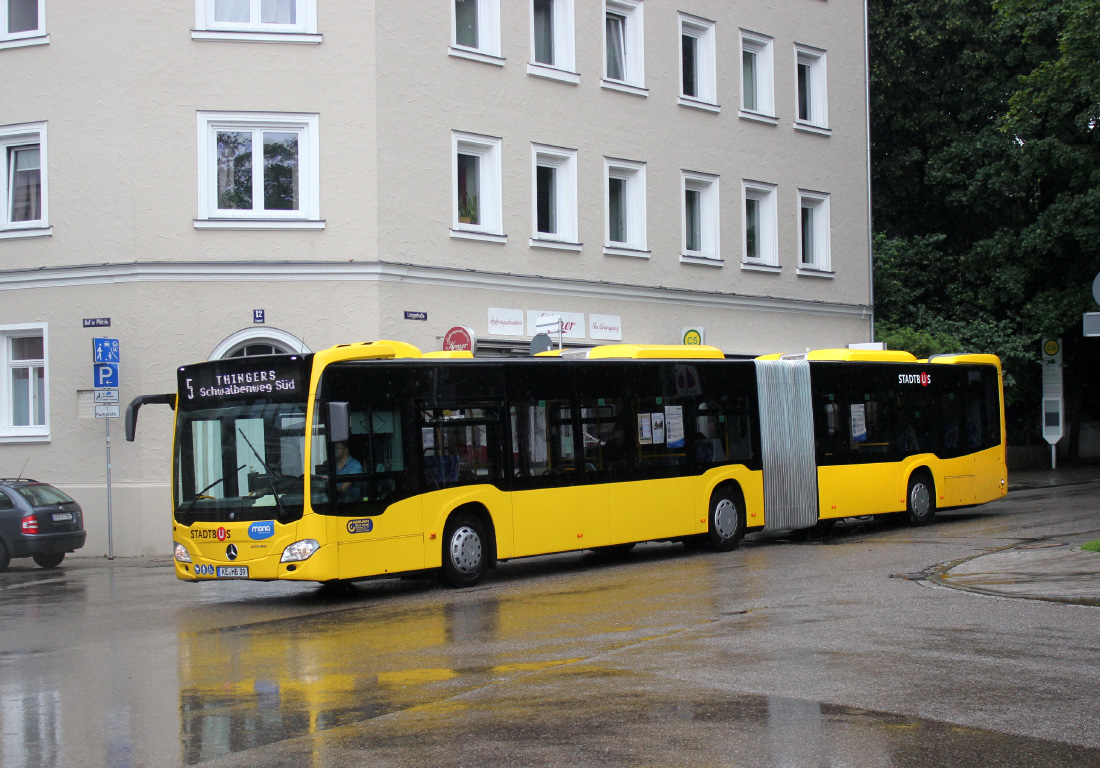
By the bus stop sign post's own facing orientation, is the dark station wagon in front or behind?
in front

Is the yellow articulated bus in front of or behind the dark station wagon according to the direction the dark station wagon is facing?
behind

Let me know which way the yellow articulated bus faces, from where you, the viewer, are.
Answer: facing the viewer and to the left of the viewer

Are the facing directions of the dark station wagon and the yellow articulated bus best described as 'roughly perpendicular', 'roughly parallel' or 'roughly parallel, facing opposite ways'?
roughly perpendicular

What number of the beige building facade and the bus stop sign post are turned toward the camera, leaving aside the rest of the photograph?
2

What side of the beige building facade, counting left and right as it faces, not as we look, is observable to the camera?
front

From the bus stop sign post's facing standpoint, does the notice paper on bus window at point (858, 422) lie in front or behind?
in front

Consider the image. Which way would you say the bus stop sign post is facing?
toward the camera
